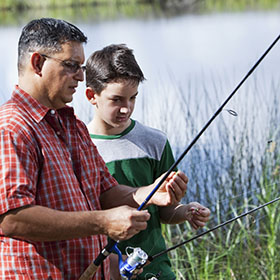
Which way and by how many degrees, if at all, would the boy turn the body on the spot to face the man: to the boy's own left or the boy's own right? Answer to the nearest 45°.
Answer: approximately 45° to the boy's own right

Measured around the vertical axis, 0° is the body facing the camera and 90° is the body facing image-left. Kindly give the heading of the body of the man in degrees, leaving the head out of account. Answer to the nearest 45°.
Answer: approximately 315°

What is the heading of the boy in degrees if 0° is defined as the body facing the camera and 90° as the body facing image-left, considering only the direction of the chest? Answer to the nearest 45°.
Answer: approximately 315°

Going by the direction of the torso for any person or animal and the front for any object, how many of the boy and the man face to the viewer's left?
0
